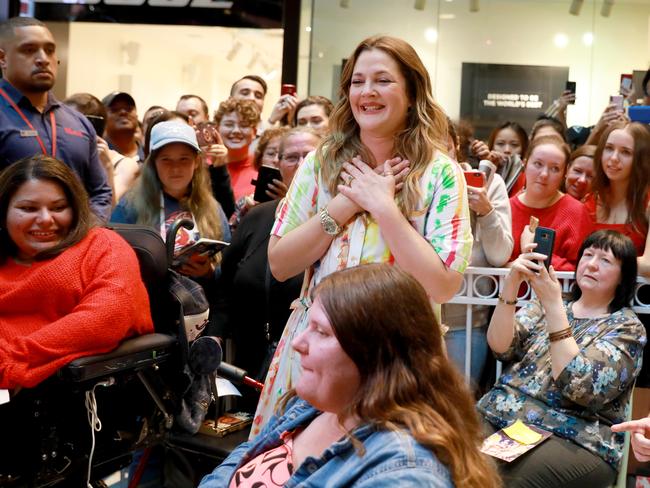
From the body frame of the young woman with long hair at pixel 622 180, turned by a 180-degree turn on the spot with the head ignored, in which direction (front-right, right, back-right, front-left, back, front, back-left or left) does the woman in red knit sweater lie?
back

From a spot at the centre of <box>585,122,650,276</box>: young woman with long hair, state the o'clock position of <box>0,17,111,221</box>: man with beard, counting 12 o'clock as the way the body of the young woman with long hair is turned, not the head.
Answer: The man with beard is roughly at 1 o'clock from the young woman with long hair.

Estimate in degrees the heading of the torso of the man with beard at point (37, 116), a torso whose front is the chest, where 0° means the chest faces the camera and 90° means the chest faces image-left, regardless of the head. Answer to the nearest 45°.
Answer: approximately 315°

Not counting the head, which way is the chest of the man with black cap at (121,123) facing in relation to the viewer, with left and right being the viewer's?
facing the viewer

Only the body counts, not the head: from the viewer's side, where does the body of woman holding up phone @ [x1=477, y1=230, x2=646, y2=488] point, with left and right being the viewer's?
facing the viewer and to the left of the viewer

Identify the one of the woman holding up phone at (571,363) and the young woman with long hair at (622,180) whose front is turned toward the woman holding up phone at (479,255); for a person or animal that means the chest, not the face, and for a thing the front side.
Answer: the young woman with long hair

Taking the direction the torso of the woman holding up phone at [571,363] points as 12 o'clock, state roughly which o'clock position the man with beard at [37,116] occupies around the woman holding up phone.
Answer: The man with beard is roughly at 2 o'clock from the woman holding up phone.

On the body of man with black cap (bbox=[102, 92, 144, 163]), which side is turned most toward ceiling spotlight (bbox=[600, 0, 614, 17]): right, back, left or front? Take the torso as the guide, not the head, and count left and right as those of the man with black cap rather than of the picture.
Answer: left

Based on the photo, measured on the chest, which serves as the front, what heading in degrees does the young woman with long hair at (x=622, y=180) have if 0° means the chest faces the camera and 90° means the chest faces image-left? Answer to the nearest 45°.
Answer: approximately 45°

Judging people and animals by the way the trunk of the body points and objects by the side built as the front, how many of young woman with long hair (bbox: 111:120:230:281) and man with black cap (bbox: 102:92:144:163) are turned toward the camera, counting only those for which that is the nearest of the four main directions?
2

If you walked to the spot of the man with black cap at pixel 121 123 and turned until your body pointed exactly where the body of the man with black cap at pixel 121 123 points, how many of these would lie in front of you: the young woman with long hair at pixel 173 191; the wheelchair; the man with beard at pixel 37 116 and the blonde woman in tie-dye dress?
4

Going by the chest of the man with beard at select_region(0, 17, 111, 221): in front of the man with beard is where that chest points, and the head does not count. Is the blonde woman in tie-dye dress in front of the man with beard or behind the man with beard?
in front

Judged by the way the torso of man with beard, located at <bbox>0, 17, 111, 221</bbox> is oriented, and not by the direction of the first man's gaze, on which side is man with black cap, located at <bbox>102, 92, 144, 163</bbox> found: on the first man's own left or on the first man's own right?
on the first man's own left

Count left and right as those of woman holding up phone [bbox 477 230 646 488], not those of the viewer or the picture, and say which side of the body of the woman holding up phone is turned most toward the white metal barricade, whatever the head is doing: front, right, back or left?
right

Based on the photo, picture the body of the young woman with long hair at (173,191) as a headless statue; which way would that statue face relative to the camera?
toward the camera

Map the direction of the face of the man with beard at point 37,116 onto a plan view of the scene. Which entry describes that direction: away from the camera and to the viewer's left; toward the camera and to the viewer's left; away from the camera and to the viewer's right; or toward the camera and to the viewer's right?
toward the camera and to the viewer's right
